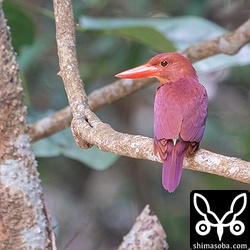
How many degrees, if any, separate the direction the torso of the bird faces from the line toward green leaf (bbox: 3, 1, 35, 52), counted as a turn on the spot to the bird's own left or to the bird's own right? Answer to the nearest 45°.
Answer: approximately 45° to the bird's own left

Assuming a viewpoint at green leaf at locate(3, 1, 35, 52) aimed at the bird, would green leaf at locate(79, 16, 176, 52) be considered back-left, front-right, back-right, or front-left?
front-left

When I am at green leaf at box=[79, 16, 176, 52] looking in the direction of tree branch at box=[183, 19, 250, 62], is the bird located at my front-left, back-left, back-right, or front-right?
front-right
